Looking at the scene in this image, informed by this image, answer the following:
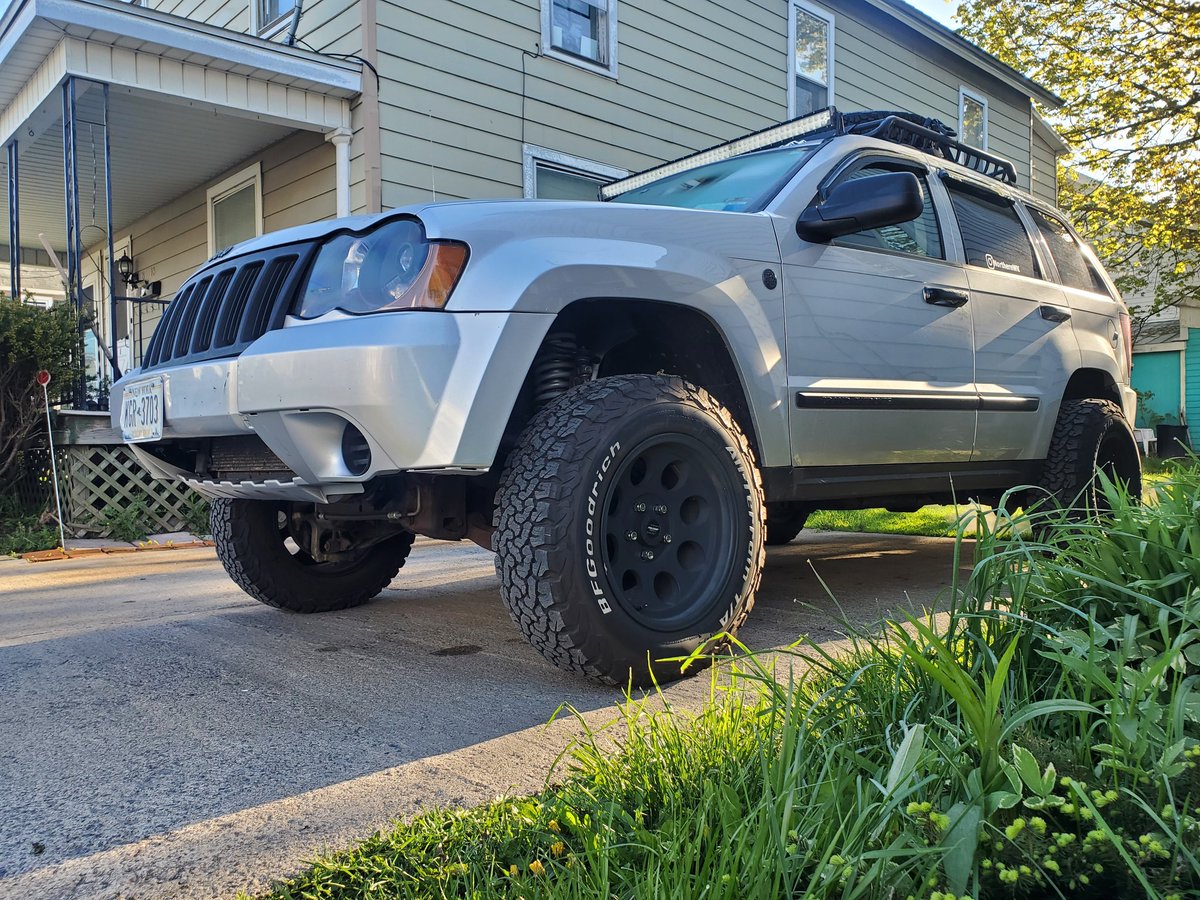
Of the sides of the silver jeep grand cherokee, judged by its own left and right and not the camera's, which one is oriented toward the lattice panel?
right

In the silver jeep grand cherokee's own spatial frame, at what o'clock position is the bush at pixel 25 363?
The bush is roughly at 3 o'clock from the silver jeep grand cherokee.

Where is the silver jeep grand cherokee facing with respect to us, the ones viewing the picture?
facing the viewer and to the left of the viewer

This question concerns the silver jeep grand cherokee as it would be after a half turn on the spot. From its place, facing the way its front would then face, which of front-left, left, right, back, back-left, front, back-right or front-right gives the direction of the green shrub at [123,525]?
left

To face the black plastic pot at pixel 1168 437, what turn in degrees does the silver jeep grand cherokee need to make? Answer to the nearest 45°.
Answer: approximately 180°

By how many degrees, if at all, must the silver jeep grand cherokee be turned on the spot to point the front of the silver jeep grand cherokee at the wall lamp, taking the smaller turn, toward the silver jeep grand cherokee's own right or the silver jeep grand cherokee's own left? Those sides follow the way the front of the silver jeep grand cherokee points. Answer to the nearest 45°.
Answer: approximately 90° to the silver jeep grand cherokee's own right

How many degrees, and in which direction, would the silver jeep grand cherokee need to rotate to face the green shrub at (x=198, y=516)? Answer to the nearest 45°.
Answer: approximately 90° to its right
